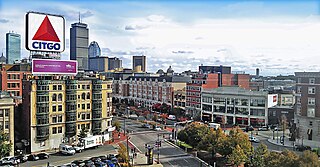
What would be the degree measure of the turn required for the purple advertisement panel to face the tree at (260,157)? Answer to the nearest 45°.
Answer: approximately 45° to its left

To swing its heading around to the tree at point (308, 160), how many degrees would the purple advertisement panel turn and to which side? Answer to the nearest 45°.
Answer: approximately 45° to its left

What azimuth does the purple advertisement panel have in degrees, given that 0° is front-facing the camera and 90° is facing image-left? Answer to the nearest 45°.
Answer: approximately 0°
